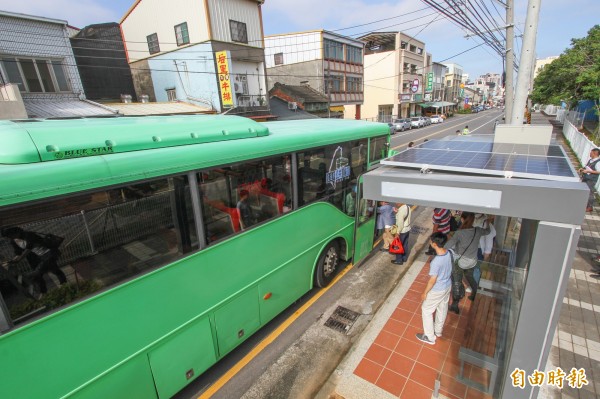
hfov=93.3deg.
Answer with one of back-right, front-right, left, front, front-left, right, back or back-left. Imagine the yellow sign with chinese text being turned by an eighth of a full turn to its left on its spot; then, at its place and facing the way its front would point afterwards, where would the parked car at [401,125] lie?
left

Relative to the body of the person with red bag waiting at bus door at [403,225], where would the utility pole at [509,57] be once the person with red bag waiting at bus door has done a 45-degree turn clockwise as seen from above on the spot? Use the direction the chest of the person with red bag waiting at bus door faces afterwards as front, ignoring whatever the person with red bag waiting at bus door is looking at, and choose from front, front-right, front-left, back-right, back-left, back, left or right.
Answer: right

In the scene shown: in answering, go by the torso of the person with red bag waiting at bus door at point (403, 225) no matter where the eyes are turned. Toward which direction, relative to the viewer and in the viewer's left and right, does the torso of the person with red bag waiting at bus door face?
facing to the left of the viewer

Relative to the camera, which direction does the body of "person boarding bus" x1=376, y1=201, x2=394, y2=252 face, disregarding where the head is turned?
to the viewer's left

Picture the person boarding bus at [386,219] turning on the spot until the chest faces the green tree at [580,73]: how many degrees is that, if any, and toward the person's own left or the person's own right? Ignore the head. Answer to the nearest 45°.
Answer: approximately 135° to the person's own right

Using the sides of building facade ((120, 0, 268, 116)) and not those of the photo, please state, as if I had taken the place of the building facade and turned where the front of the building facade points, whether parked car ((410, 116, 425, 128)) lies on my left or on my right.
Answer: on my left

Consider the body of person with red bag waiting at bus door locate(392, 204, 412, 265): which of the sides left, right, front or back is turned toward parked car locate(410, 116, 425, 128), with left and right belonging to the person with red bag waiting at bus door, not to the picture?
right

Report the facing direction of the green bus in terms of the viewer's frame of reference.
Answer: facing away from the viewer and to the right of the viewer

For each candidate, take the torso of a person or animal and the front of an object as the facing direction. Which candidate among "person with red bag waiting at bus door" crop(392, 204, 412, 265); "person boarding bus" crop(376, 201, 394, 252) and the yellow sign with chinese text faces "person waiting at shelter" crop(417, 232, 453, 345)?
the yellow sign with chinese text

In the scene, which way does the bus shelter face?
to the viewer's left

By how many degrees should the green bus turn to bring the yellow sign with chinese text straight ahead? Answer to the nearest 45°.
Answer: approximately 45° to its left

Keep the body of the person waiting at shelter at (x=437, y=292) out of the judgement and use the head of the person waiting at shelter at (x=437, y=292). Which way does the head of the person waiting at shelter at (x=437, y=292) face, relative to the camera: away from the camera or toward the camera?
away from the camera
